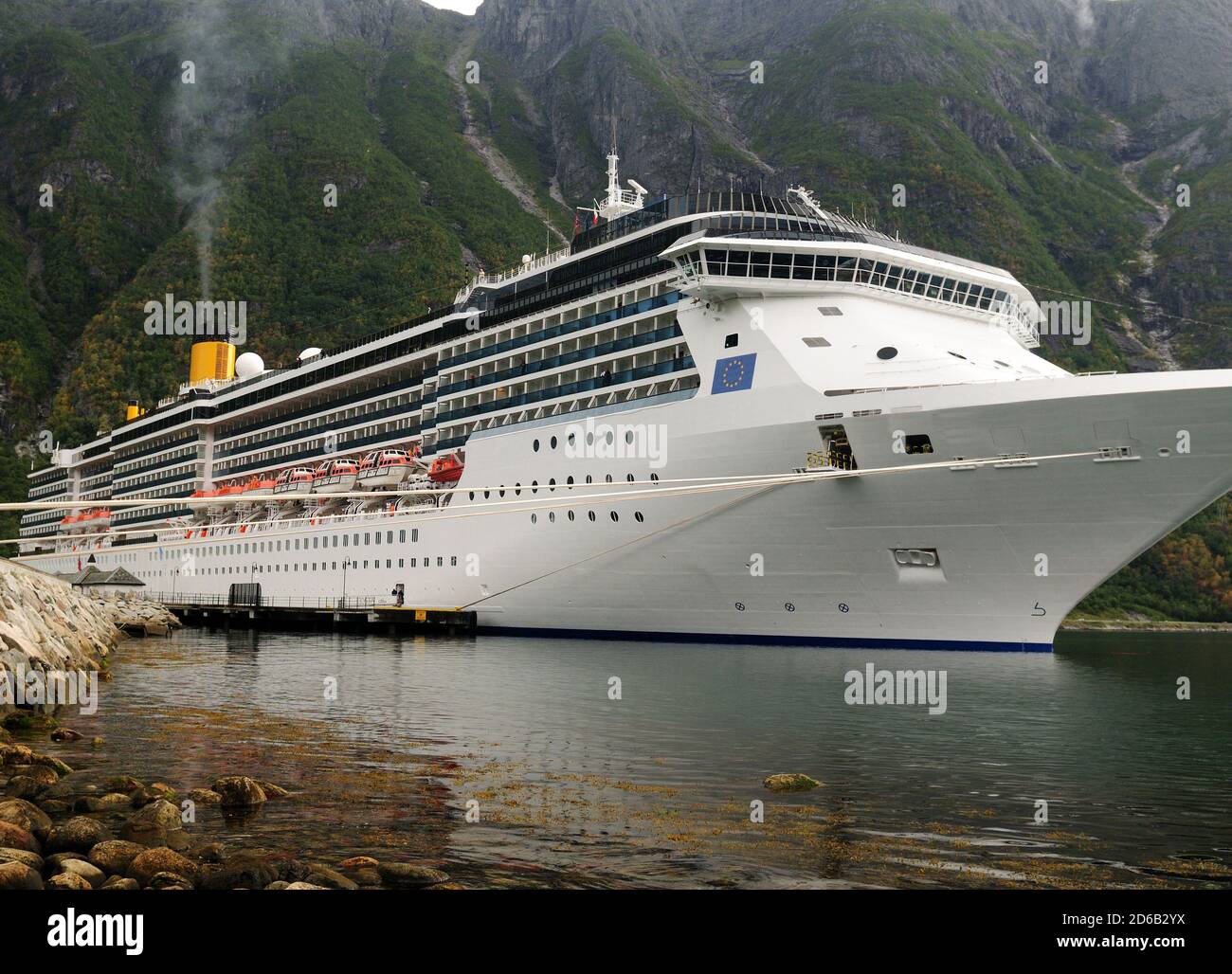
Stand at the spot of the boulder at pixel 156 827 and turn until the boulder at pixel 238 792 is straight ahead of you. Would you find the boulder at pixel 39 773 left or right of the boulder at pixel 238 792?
left

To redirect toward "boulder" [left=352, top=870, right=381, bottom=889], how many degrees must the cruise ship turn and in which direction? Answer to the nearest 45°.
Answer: approximately 45° to its right

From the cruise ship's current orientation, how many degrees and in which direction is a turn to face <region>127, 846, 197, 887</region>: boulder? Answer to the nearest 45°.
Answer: approximately 45° to its right

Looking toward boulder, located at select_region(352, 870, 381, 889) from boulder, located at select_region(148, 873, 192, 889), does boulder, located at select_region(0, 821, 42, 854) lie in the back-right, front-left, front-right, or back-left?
back-left

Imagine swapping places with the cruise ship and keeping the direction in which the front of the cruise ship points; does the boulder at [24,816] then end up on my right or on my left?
on my right

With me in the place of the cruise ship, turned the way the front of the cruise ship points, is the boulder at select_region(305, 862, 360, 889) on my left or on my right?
on my right

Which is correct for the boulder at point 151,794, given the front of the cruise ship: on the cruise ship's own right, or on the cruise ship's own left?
on the cruise ship's own right

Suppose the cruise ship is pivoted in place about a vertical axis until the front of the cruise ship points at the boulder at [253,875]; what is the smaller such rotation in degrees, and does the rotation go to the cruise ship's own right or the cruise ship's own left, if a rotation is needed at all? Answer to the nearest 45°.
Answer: approximately 45° to the cruise ship's own right

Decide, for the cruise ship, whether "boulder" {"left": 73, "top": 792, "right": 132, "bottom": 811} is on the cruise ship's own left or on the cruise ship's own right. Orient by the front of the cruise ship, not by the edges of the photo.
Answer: on the cruise ship's own right

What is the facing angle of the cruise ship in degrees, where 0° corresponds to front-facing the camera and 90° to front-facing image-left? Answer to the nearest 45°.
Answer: approximately 315°
